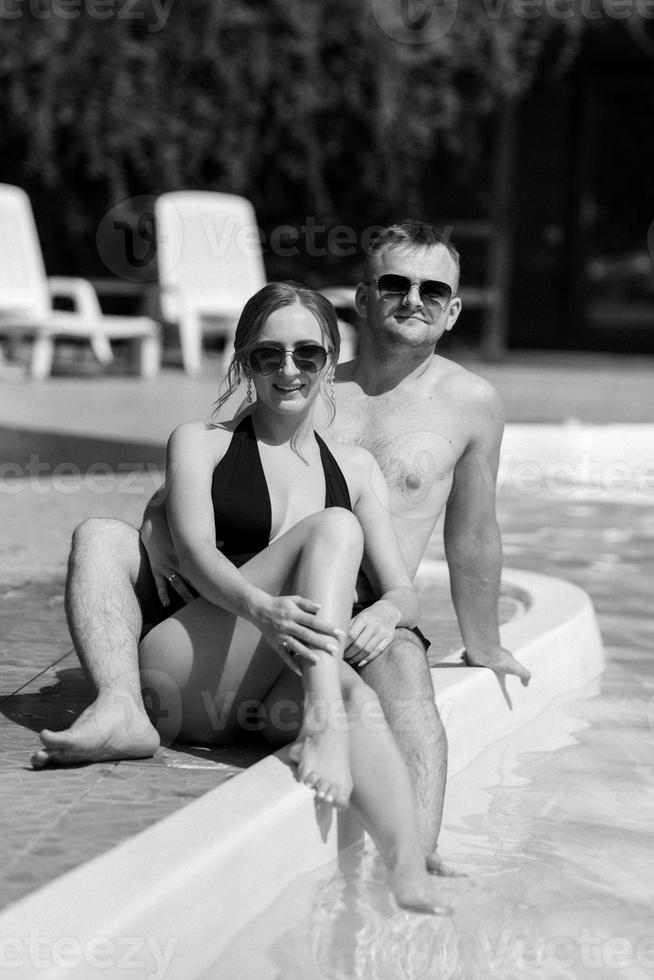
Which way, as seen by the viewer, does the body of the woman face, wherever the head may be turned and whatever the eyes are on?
toward the camera

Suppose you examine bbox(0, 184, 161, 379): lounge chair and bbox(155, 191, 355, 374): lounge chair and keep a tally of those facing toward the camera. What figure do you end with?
0

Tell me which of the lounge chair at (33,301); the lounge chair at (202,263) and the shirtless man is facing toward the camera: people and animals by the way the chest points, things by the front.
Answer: the shirtless man

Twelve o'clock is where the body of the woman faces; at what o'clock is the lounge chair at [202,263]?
The lounge chair is roughly at 6 o'clock from the woman.

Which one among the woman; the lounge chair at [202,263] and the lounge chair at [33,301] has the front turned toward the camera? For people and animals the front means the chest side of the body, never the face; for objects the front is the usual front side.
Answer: the woman

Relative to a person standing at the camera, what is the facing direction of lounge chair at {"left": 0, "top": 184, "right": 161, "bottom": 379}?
facing to the right of the viewer

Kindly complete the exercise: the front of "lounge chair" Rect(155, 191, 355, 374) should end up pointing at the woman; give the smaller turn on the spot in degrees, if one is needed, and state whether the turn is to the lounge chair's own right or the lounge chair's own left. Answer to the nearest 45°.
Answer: approximately 135° to the lounge chair's own right

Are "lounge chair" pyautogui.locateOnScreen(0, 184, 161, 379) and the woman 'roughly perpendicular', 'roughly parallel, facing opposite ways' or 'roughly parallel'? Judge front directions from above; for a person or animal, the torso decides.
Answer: roughly perpendicular

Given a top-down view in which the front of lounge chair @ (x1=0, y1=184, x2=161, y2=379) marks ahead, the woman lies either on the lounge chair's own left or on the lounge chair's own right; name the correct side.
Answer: on the lounge chair's own right

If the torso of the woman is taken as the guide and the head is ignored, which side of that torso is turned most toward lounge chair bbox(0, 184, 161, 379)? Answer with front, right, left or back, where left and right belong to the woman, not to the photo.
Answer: back

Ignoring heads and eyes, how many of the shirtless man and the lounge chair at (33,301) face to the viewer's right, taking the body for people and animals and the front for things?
1
